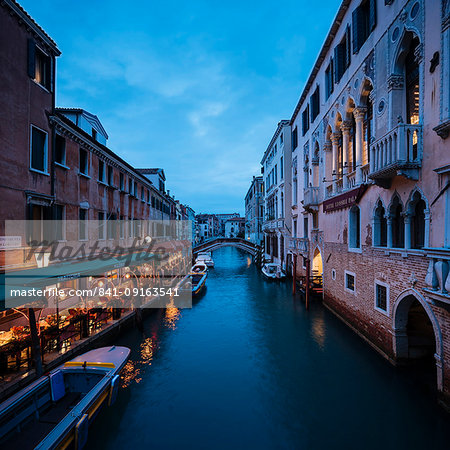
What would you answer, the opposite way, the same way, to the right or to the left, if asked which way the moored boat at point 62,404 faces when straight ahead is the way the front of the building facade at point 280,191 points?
to the right

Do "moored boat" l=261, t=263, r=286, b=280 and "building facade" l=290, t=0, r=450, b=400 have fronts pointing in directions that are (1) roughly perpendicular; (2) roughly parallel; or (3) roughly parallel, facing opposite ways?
roughly perpendicular

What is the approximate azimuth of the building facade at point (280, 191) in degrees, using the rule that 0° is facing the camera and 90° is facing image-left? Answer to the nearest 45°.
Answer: approximately 90°

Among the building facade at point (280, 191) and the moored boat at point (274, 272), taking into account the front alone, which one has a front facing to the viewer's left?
the building facade

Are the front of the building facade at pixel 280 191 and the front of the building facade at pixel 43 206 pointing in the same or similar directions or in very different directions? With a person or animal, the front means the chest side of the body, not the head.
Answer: very different directions

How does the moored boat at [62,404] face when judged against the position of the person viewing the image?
facing away from the viewer and to the right of the viewer

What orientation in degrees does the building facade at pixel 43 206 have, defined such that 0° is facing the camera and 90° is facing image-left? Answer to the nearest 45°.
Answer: approximately 315°
